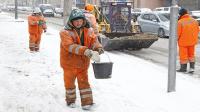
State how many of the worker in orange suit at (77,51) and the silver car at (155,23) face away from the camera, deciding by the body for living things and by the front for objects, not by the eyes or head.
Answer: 0

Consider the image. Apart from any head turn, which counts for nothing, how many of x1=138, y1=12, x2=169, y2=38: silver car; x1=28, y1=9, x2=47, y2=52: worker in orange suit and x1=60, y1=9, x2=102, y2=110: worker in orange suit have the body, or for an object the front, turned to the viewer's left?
0

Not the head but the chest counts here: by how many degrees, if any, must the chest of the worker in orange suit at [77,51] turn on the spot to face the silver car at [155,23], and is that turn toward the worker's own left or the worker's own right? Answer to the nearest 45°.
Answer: approximately 135° to the worker's own left

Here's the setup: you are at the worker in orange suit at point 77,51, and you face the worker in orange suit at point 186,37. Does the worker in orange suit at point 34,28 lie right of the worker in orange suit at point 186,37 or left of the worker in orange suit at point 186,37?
left

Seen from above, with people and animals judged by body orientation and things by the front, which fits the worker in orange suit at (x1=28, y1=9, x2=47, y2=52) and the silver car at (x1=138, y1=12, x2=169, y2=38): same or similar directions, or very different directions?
same or similar directions

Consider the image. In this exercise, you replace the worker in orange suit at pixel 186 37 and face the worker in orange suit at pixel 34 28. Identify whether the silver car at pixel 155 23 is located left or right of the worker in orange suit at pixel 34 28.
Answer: right

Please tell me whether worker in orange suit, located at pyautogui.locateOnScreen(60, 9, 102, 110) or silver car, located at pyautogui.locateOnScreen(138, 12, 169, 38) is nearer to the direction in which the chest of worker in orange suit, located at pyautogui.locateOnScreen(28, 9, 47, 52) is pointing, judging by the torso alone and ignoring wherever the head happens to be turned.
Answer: the worker in orange suit

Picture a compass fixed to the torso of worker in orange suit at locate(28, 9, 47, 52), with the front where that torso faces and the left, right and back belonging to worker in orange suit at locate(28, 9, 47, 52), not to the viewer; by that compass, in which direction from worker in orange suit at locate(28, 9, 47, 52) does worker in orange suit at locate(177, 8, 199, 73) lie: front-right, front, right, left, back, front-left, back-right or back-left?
front

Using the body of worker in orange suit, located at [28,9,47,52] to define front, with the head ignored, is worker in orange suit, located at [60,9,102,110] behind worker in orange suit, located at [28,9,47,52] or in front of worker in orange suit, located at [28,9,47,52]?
in front

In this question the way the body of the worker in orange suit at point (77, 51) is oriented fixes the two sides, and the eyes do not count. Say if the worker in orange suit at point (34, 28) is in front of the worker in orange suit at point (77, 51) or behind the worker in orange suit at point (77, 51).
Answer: behind

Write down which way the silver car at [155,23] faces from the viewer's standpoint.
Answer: facing the viewer and to the right of the viewer

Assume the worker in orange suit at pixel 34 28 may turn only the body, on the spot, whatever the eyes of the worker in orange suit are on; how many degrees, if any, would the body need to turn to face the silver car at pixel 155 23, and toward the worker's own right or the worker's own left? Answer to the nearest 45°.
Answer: approximately 90° to the worker's own left
